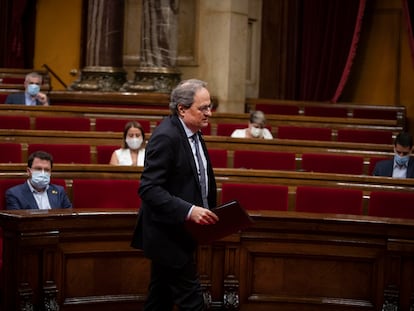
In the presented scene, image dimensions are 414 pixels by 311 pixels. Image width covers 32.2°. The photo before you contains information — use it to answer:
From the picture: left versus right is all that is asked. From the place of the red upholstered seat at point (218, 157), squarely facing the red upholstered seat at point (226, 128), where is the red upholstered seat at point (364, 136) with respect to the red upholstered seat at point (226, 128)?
right

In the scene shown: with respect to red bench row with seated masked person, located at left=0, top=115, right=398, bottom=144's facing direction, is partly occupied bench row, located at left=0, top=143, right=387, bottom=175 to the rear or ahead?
ahead

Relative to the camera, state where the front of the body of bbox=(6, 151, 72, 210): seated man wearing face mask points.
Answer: toward the camera

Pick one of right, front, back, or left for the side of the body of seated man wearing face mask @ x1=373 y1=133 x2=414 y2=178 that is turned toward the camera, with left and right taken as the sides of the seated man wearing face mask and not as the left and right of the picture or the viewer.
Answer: front

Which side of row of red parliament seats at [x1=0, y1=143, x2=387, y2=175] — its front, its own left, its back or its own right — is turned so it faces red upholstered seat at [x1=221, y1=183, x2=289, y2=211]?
front

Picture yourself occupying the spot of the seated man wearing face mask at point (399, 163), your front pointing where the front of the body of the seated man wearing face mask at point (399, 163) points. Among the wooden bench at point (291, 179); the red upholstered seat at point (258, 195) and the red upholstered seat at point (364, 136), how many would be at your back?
1

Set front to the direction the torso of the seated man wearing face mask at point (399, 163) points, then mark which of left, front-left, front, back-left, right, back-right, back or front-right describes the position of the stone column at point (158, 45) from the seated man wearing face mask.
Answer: back-right

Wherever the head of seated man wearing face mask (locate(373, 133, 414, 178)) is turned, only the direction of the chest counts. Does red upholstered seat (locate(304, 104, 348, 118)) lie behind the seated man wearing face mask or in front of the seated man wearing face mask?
behind

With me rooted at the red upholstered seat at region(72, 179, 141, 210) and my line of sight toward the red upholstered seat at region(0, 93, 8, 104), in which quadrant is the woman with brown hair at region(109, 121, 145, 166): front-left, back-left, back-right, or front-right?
front-right
